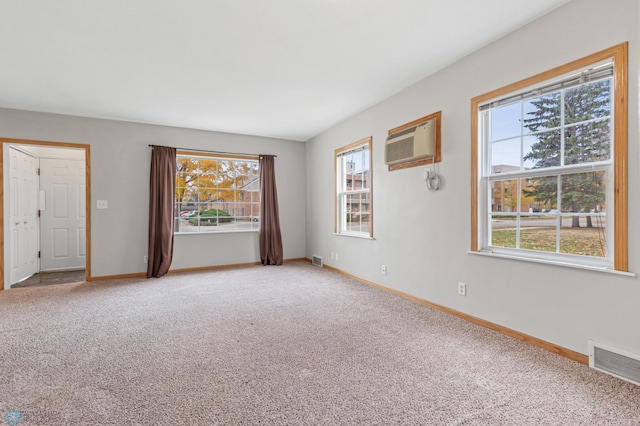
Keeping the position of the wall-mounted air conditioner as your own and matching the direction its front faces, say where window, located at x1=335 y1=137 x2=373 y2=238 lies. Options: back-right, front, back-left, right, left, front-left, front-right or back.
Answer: right

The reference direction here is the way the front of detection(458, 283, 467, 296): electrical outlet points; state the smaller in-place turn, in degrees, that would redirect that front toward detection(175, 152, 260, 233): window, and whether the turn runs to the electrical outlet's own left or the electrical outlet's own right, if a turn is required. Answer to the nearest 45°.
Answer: approximately 45° to the electrical outlet's own right

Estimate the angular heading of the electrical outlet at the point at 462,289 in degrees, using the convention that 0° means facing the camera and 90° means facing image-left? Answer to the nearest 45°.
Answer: approximately 45°

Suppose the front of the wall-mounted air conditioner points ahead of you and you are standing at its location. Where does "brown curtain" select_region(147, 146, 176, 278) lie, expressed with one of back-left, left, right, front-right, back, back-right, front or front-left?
front-right

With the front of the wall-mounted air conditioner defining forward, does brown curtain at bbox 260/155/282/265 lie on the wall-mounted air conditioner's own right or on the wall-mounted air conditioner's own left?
on the wall-mounted air conditioner's own right

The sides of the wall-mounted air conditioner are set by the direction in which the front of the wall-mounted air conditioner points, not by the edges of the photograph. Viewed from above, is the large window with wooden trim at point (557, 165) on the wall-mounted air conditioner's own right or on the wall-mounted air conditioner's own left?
on the wall-mounted air conditioner's own left

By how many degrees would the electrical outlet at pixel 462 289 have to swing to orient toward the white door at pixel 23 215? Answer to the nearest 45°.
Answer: approximately 45° to its right

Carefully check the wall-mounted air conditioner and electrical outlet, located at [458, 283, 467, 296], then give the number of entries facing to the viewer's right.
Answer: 0

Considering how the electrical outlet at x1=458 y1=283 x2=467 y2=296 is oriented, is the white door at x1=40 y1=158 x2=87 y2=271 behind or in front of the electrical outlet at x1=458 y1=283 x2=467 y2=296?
in front

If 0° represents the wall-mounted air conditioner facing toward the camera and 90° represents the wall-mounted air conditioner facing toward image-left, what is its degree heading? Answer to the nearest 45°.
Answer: approximately 45°
